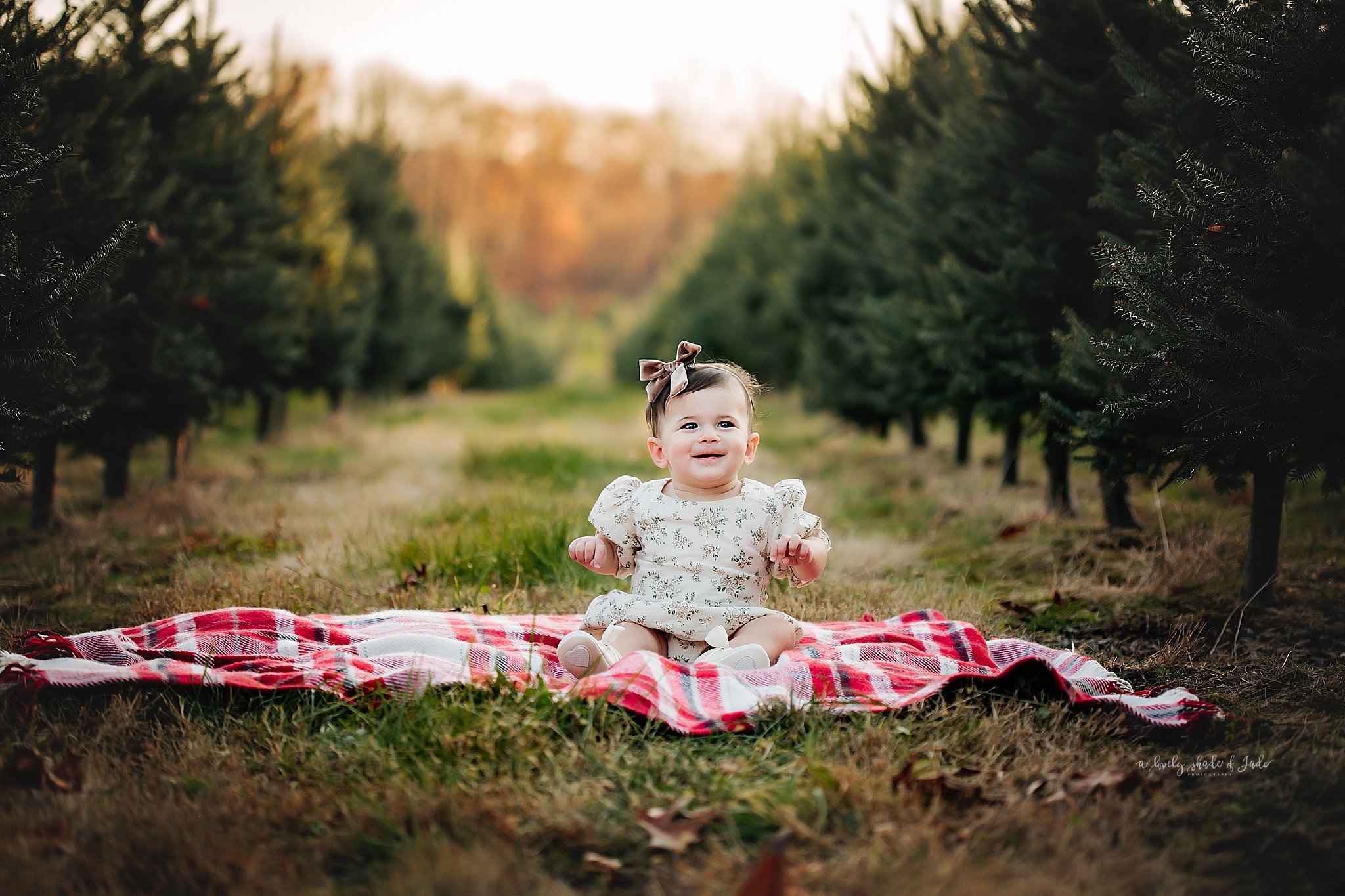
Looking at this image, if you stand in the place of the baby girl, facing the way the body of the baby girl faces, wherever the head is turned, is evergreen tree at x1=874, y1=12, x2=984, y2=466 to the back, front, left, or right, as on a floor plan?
back

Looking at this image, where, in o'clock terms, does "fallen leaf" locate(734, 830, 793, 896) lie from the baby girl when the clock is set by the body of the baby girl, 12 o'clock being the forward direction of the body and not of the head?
The fallen leaf is roughly at 12 o'clock from the baby girl.

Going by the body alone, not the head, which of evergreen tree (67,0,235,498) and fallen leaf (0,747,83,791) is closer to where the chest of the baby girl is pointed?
the fallen leaf

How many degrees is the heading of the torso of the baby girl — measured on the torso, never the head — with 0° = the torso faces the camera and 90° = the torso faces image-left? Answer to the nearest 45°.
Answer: approximately 0°

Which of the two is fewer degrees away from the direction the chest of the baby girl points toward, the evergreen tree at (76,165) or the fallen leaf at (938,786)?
the fallen leaf

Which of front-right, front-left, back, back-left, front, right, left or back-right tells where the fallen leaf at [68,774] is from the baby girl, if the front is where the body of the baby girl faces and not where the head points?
front-right

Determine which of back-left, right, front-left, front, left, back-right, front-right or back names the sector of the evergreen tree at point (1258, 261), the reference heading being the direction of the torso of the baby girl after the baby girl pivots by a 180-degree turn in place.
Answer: right

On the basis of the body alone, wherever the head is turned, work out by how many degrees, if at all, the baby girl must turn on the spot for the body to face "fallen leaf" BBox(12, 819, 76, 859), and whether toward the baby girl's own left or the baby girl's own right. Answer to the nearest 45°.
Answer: approximately 45° to the baby girl's own right

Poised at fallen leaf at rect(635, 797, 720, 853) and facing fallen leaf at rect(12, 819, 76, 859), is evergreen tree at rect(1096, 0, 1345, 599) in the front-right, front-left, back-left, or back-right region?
back-right

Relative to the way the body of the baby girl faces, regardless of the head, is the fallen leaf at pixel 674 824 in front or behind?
in front

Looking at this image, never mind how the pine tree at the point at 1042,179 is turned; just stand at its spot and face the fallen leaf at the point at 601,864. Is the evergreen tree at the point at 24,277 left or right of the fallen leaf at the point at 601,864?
right

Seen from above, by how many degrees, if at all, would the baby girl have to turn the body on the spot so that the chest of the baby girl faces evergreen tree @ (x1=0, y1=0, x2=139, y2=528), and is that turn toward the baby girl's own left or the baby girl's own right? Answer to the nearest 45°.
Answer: approximately 135° to the baby girl's own right
